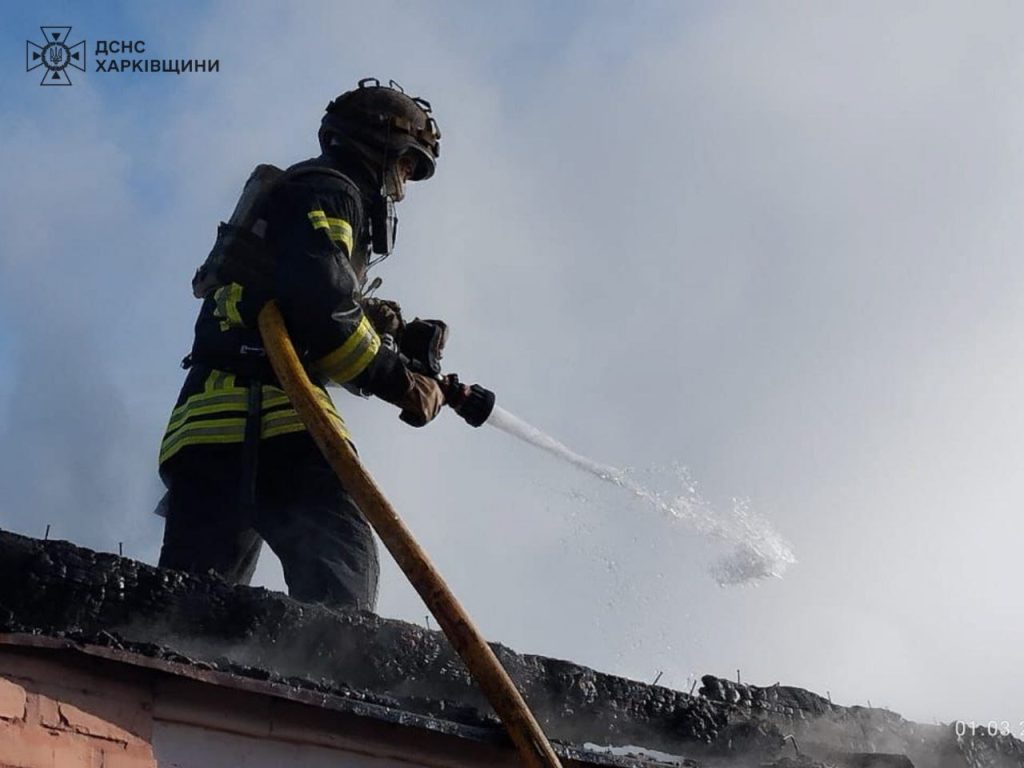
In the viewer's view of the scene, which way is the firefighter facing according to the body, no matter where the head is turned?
to the viewer's right
